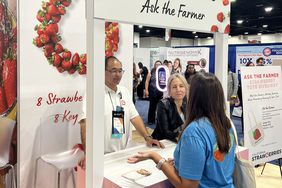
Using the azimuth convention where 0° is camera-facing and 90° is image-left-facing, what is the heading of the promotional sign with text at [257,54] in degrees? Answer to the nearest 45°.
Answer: approximately 0°

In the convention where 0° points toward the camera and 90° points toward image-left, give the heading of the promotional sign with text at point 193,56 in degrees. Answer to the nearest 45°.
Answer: approximately 0°

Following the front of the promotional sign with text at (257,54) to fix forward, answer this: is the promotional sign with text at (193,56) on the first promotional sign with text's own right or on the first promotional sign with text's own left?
on the first promotional sign with text's own right

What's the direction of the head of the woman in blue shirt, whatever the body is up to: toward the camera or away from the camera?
away from the camera

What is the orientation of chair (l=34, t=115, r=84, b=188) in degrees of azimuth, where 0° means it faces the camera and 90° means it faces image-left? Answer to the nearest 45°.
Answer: approximately 315°

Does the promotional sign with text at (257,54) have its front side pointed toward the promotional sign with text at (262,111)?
yes

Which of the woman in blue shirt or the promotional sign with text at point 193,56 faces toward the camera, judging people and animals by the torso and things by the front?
the promotional sign with text

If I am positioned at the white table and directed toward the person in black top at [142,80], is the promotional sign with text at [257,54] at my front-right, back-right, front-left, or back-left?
front-right

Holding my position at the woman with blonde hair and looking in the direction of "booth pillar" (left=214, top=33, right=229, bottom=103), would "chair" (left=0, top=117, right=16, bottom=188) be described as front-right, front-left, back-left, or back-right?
back-right

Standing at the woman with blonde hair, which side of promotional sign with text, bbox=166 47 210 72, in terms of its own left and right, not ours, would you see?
front

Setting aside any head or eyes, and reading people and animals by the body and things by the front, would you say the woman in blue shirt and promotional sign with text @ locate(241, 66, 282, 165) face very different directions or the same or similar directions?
very different directions

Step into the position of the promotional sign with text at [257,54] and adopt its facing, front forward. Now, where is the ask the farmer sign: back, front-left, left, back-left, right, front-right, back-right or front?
front

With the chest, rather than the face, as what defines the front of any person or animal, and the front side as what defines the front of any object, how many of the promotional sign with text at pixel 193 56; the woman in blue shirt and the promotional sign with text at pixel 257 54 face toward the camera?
2

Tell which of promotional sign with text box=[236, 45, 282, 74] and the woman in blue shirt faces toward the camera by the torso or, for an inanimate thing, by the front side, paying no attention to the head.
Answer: the promotional sign with text

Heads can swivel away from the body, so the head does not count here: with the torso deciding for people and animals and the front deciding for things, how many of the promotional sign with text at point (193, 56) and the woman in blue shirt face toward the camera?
1
